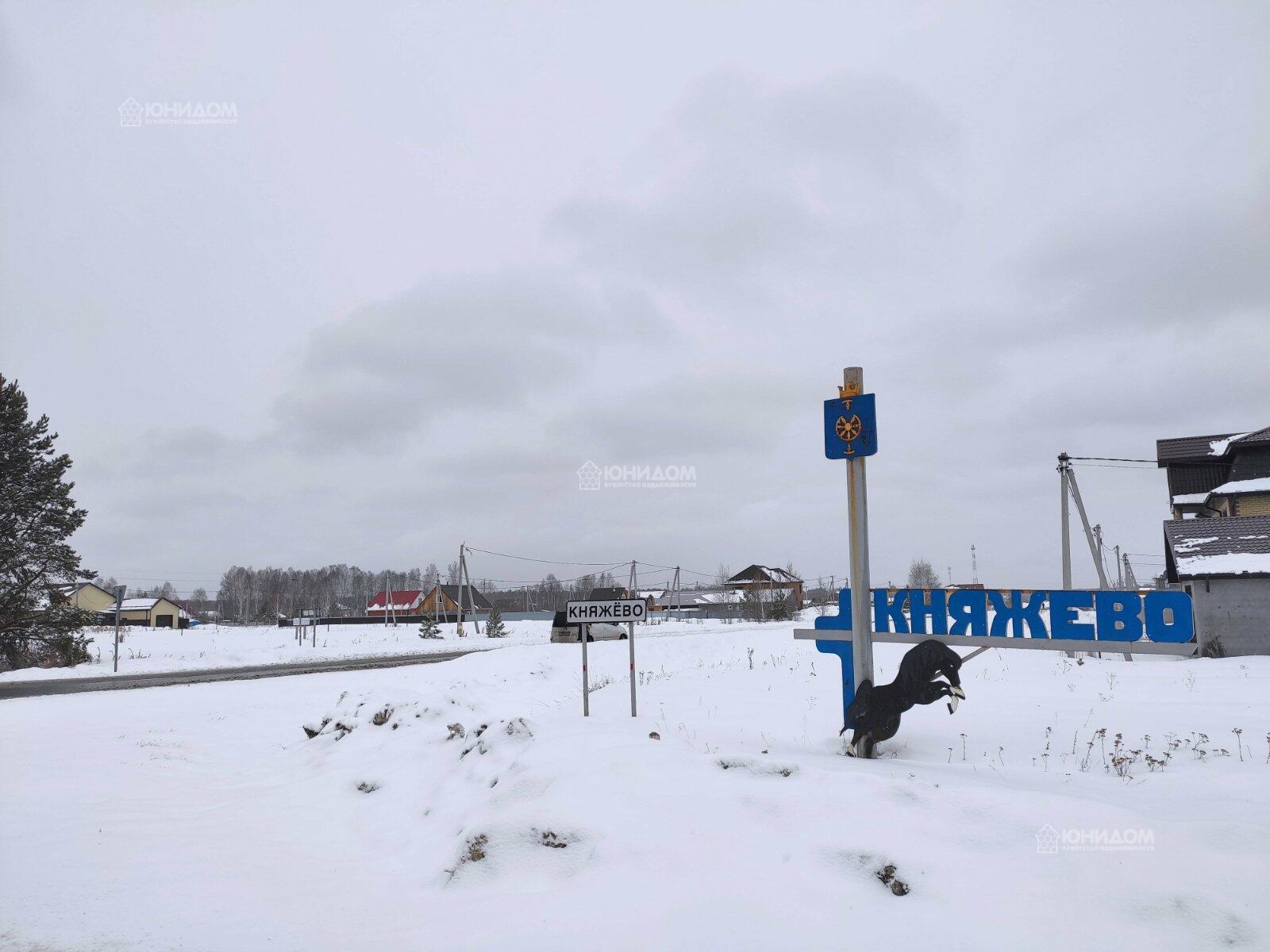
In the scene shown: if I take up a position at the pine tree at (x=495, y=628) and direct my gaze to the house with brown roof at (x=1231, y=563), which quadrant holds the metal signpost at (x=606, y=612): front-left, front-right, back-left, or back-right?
front-right

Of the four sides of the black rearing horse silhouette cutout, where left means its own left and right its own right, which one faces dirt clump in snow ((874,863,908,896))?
right

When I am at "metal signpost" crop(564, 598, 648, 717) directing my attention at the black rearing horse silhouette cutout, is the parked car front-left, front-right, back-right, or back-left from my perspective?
back-left

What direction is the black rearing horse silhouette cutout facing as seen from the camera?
to the viewer's right

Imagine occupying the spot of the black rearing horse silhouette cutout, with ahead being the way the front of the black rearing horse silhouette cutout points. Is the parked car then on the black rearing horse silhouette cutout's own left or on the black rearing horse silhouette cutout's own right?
on the black rearing horse silhouette cutout's own left
